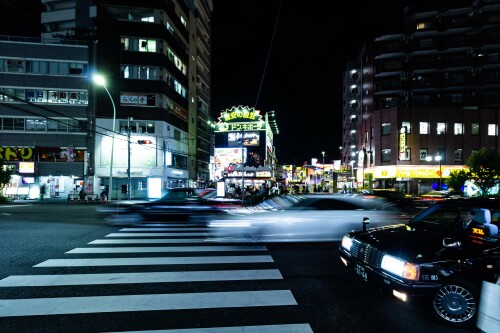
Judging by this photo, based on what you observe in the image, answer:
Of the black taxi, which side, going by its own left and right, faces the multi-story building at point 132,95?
right

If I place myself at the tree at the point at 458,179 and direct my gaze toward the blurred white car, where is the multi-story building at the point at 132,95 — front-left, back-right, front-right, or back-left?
front-right

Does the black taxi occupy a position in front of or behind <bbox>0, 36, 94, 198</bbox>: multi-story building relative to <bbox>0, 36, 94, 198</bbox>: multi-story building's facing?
in front

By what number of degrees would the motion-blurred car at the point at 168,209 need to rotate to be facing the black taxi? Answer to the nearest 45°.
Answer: approximately 90° to its left

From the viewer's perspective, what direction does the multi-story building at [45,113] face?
toward the camera

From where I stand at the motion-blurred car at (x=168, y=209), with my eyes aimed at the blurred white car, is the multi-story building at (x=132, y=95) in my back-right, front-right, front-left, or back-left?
back-left

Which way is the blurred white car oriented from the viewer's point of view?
to the viewer's left

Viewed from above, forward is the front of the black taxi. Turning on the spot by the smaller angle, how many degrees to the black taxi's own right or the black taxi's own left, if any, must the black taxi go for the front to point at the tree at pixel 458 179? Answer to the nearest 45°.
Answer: approximately 135° to the black taxi's own right

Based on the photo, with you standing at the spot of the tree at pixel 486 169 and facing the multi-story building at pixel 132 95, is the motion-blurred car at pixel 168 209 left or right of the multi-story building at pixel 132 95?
left

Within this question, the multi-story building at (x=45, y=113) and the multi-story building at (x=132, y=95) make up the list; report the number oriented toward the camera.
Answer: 2

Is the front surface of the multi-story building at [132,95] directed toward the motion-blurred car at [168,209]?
yes

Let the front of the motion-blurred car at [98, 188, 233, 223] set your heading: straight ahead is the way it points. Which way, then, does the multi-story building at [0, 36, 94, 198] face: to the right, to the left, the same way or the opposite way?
to the left
